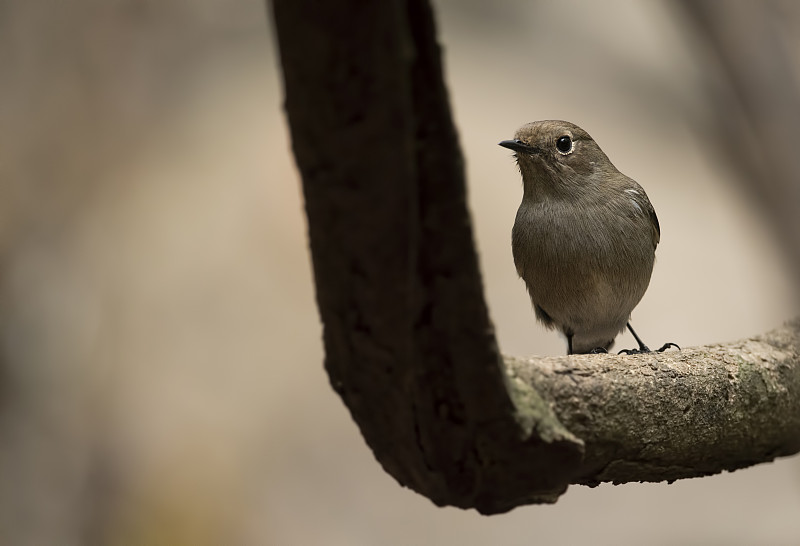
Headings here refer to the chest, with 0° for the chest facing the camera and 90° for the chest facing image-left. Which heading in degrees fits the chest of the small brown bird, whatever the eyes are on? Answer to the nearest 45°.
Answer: approximately 45°
